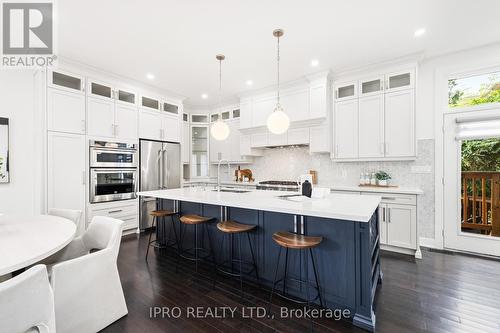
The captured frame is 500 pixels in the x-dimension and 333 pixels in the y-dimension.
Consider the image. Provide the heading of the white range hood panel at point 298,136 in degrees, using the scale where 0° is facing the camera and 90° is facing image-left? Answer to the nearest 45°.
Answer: approximately 45°

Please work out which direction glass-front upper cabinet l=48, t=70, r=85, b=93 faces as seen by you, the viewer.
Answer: facing the viewer and to the right of the viewer

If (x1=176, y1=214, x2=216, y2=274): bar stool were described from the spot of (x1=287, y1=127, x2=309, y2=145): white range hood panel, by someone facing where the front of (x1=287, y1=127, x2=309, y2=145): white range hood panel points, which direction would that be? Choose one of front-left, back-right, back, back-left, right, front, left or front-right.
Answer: front

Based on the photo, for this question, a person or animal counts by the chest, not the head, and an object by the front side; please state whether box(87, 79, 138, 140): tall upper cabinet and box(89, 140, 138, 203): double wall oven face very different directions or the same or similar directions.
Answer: same or similar directions

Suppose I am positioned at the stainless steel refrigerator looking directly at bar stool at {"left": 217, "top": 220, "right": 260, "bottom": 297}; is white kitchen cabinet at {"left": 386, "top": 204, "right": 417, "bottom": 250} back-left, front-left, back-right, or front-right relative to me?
front-left

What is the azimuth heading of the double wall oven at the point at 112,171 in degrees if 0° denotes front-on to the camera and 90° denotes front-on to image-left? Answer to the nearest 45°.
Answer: approximately 315°

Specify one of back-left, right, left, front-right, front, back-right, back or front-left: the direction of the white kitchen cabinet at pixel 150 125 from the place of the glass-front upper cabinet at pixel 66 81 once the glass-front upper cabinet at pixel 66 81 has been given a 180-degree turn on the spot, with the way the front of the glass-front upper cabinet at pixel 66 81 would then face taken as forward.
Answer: back-right

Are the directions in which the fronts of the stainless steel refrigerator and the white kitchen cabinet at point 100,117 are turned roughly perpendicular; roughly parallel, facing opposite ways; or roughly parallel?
roughly parallel

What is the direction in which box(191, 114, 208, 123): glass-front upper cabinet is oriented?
toward the camera

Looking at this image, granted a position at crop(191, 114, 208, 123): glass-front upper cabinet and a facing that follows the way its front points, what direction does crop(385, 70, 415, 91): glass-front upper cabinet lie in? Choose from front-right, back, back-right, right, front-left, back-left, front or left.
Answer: front-left

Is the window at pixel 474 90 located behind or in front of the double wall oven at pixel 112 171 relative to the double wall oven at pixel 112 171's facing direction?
in front

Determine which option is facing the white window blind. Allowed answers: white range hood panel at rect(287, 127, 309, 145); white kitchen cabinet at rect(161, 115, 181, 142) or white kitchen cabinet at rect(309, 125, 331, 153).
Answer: white kitchen cabinet at rect(161, 115, 181, 142)

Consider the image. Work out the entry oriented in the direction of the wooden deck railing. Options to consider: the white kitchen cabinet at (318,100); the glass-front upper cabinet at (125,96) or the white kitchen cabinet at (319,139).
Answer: the glass-front upper cabinet

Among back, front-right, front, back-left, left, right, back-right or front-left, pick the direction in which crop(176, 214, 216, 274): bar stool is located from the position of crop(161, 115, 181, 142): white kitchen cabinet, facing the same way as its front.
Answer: front-right
